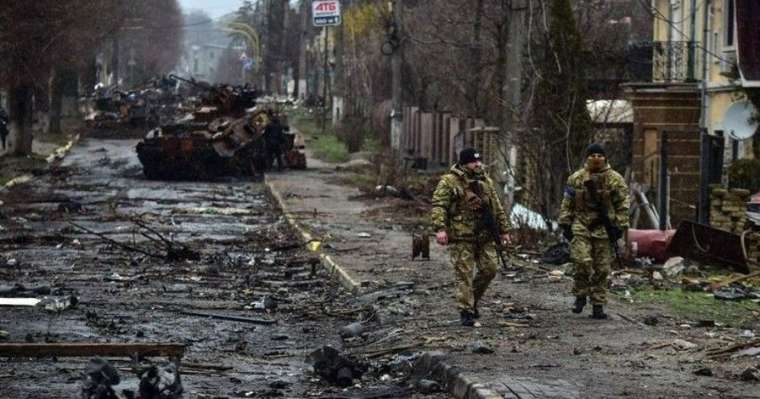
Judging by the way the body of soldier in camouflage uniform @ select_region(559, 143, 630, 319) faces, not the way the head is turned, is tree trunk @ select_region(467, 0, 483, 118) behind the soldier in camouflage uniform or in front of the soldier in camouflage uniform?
behind

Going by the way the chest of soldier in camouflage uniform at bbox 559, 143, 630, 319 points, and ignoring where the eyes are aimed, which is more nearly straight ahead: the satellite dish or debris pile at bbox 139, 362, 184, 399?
the debris pile

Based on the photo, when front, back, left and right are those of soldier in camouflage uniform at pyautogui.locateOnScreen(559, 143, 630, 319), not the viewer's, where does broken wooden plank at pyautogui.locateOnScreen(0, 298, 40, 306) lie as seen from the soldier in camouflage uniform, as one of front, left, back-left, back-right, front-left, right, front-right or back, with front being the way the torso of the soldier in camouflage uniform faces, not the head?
right

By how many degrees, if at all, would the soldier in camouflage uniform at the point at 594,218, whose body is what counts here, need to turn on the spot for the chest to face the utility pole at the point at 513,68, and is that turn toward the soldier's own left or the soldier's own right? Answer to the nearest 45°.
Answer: approximately 180°

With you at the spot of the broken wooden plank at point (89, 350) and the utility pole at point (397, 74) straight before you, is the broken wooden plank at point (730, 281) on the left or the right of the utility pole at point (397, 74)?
right

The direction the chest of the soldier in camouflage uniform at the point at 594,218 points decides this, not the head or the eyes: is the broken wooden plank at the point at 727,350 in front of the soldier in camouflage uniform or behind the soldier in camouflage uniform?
in front

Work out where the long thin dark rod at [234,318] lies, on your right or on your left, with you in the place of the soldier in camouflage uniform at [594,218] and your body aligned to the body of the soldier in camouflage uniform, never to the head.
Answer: on your right

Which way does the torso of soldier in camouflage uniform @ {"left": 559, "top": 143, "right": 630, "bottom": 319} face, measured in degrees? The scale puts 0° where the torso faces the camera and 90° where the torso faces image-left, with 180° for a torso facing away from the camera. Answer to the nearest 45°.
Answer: approximately 0°

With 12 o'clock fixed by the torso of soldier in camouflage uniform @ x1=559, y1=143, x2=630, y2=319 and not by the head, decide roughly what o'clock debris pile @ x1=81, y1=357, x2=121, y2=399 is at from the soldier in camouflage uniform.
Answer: The debris pile is roughly at 1 o'clock from the soldier in camouflage uniform.

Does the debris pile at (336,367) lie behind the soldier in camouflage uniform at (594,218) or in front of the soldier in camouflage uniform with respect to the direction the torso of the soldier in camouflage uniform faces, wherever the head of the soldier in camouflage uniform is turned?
in front

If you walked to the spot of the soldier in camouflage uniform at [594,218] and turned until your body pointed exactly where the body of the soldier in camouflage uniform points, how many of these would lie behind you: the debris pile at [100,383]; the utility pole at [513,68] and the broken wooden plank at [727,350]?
1
